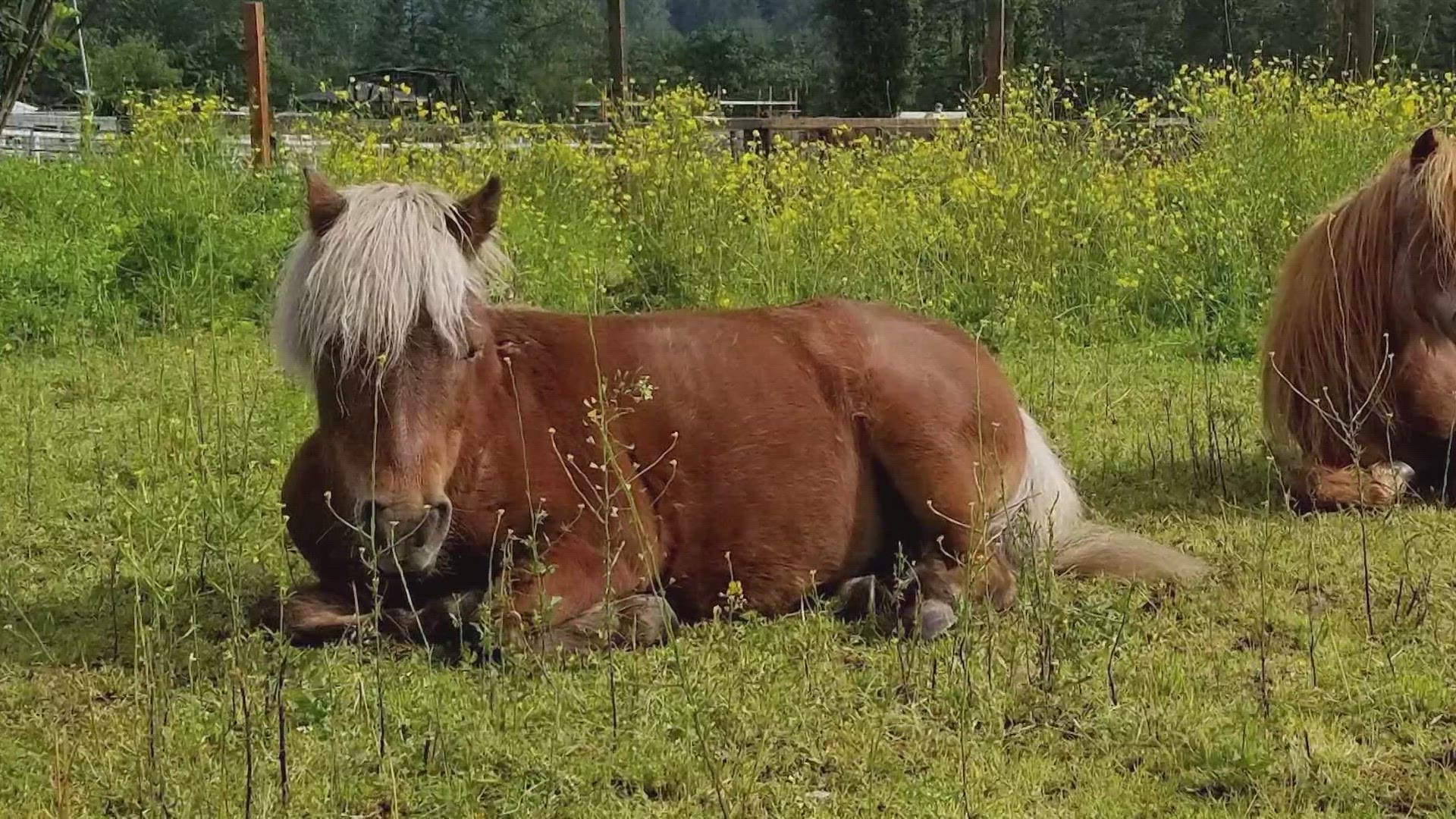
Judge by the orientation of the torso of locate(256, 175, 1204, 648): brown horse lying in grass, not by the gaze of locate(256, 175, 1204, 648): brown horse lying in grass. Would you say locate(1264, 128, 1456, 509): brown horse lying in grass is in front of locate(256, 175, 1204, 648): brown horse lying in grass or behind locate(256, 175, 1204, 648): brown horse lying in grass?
behind

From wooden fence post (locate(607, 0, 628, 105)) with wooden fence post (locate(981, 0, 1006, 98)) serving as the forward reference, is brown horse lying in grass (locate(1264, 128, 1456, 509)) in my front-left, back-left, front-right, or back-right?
front-right

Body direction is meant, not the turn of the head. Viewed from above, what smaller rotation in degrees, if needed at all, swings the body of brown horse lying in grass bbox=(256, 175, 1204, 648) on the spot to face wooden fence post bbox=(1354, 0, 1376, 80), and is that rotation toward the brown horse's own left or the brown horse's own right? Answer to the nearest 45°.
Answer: approximately 180°

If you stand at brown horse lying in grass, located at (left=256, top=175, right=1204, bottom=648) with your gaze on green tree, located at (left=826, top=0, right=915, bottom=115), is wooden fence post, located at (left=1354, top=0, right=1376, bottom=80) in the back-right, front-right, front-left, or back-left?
front-right

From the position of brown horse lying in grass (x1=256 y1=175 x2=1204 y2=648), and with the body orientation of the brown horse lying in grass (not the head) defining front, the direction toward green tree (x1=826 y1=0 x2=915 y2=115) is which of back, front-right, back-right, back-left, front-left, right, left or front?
back-right

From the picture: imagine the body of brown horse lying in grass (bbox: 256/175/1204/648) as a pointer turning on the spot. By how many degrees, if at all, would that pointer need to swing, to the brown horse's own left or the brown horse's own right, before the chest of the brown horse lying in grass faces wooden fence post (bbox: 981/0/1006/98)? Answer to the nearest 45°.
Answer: approximately 135° to the brown horse's own right

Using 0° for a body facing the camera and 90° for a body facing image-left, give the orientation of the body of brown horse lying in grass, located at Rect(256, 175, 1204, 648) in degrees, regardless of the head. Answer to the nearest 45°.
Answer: approximately 45°

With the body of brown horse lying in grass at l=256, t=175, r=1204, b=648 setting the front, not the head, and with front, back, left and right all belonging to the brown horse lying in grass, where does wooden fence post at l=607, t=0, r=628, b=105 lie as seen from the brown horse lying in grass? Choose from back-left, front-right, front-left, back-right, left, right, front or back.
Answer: back-right

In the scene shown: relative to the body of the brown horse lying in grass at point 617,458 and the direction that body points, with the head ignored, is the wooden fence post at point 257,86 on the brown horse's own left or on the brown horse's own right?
on the brown horse's own right
